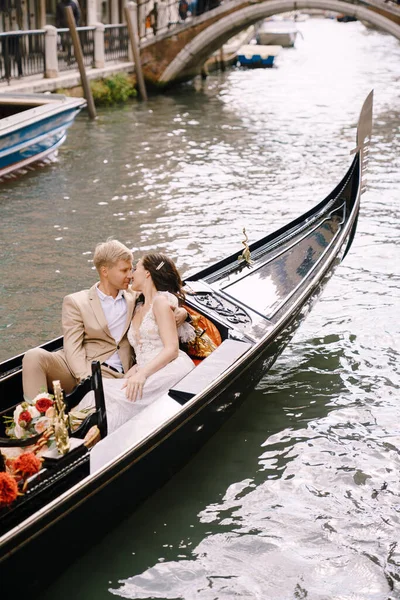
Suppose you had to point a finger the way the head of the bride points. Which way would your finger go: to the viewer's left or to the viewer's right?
to the viewer's left

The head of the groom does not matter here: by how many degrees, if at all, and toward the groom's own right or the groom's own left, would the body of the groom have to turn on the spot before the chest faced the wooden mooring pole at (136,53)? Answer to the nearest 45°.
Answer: approximately 135° to the groom's own left

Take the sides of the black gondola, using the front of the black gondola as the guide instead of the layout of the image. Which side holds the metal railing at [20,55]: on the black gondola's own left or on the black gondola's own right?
on the black gondola's own left

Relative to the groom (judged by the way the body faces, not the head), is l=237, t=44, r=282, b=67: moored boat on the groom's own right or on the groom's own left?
on the groom's own left

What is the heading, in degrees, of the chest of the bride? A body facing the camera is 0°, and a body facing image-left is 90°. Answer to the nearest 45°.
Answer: approximately 45°
